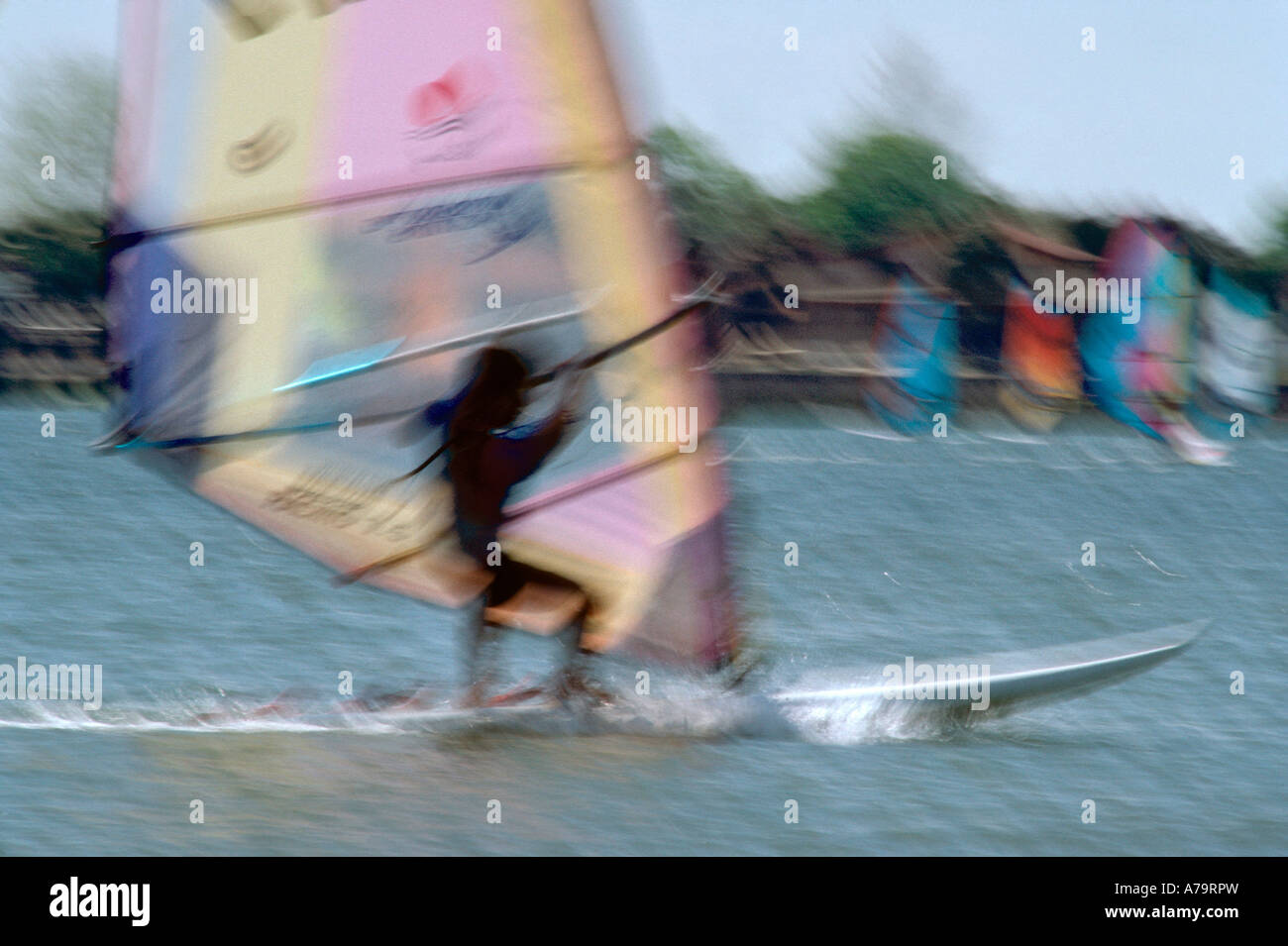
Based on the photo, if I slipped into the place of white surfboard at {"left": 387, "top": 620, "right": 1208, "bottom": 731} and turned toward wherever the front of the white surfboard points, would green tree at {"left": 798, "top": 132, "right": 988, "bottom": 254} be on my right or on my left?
on my left

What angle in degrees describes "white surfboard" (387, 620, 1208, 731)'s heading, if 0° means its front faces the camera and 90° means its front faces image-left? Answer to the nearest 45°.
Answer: approximately 270°

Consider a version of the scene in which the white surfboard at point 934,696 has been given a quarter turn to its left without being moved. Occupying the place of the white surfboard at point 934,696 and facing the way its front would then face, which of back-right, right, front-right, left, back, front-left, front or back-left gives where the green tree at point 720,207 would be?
front
